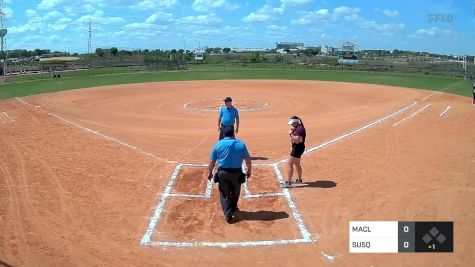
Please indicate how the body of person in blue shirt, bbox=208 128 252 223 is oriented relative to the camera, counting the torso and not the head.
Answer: away from the camera
